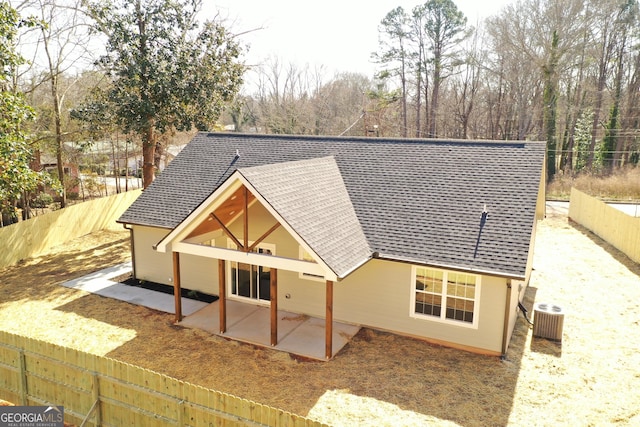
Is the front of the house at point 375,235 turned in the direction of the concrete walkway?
no

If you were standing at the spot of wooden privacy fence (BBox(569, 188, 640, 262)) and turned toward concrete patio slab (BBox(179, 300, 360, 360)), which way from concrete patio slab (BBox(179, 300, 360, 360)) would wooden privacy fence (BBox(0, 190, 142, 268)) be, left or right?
right

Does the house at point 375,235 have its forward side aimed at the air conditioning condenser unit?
no

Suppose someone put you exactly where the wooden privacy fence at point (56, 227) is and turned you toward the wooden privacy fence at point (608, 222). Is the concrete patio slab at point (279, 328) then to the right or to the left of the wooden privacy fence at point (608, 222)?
right

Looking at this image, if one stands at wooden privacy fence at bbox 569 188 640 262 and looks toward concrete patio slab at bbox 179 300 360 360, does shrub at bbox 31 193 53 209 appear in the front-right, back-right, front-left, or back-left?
front-right
